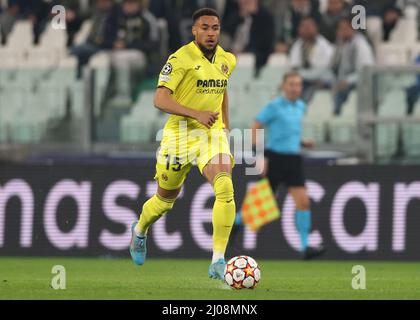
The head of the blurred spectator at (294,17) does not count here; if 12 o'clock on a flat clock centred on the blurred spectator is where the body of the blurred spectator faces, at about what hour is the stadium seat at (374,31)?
The stadium seat is roughly at 9 o'clock from the blurred spectator.

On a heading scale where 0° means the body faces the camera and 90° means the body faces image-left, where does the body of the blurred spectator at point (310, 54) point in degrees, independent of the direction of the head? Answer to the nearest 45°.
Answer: approximately 0°

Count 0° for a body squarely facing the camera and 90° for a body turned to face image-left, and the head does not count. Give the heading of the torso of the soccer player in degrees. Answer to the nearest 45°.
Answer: approximately 315°
